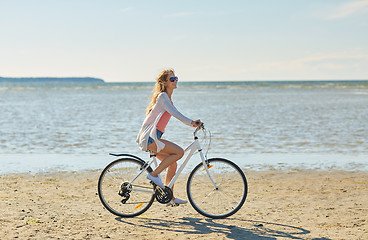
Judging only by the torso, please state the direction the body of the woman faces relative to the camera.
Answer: to the viewer's right

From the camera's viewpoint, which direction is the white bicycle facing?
to the viewer's right
